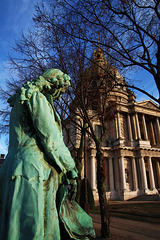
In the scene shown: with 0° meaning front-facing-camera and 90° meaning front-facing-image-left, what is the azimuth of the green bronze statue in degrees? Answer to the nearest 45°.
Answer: approximately 270°
